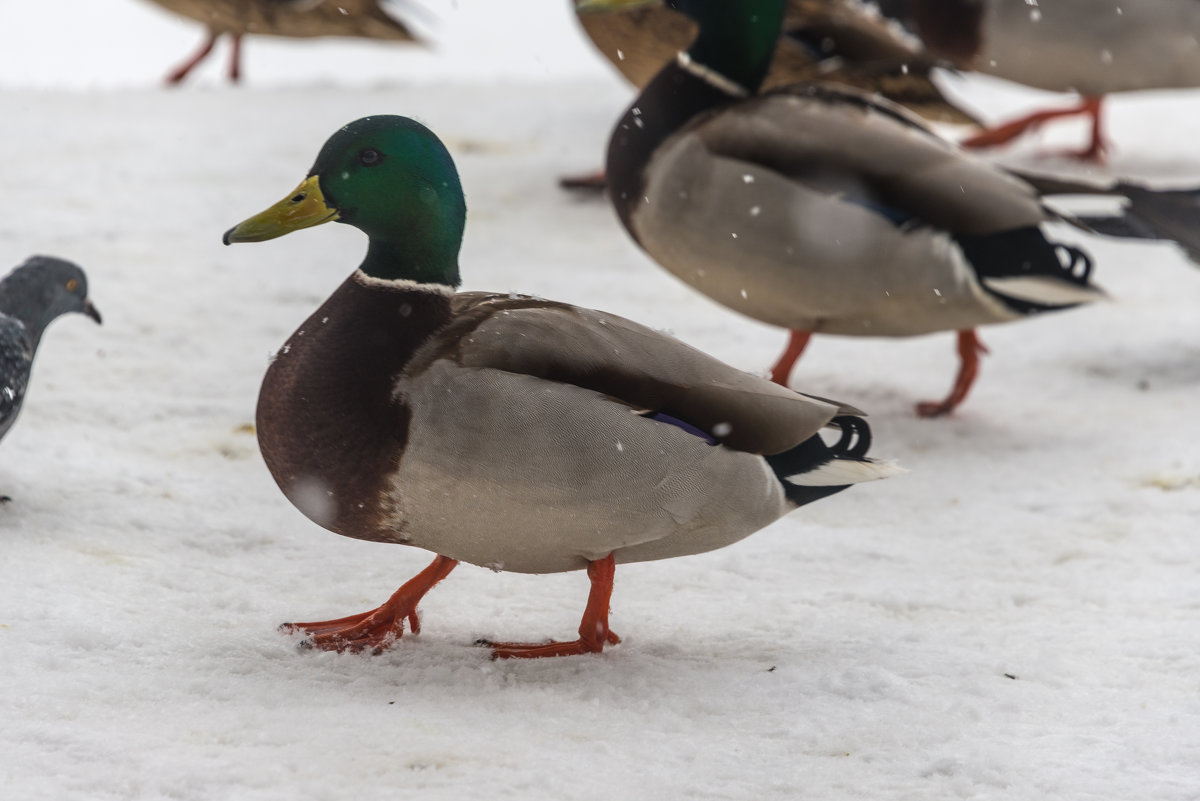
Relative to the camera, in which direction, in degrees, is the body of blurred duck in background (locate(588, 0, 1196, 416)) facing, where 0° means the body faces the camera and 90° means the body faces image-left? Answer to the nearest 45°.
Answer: approximately 90°

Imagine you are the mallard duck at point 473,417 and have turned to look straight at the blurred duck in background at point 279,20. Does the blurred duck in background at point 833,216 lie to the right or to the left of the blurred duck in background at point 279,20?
right

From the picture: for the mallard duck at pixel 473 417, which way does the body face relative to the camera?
to the viewer's left

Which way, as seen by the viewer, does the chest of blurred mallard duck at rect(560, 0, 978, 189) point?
to the viewer's left

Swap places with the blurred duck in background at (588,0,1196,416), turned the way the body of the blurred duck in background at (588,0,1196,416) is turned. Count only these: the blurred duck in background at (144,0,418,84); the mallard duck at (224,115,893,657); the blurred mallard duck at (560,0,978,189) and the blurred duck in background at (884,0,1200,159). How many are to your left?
1

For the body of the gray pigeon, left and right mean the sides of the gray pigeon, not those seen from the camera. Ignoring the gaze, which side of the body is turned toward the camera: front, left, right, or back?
right

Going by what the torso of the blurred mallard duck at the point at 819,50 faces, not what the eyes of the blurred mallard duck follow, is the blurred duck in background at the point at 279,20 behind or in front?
in front

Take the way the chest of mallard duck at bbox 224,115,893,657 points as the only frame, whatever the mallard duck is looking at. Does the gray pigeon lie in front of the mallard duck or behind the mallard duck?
in front

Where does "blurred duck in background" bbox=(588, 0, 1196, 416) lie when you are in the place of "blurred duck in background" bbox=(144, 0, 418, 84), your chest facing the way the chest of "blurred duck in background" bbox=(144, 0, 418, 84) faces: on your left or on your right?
on your left

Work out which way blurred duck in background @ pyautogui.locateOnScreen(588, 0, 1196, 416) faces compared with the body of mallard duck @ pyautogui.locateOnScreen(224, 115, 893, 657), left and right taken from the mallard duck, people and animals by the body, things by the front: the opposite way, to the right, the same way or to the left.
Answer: the same way

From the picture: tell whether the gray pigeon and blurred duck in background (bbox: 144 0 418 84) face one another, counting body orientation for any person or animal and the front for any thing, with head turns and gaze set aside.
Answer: no

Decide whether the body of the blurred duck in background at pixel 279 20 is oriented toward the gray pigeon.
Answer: no

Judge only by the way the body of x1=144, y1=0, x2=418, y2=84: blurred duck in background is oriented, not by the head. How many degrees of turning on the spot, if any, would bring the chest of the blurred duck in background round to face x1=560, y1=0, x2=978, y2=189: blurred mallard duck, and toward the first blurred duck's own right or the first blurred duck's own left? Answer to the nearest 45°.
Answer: approximately 135° to the first blurred duck's own left

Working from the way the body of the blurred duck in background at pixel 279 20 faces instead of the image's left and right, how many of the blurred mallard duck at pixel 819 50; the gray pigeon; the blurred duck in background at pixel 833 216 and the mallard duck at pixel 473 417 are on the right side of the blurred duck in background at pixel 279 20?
0

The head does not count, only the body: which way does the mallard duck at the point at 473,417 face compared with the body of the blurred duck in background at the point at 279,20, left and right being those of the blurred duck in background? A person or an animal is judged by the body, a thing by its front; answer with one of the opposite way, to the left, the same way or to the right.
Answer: the same way

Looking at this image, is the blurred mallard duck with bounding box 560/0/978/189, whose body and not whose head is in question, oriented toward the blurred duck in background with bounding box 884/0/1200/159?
no

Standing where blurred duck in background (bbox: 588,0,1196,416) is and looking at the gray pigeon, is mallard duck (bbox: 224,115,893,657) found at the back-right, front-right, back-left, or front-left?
front-left

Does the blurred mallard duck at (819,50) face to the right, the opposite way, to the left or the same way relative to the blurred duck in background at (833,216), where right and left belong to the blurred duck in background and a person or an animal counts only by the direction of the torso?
the same way

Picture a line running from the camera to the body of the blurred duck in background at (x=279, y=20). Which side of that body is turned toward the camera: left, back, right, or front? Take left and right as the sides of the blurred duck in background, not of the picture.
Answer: left
